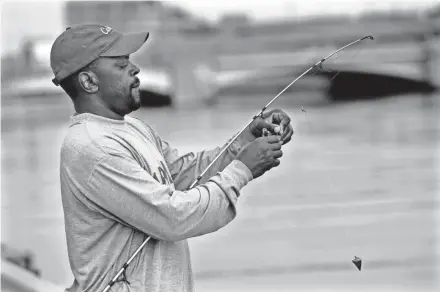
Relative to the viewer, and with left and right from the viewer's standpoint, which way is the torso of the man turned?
facing to the right of the viewer

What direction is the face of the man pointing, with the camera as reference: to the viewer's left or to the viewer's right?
to the viewer's right
